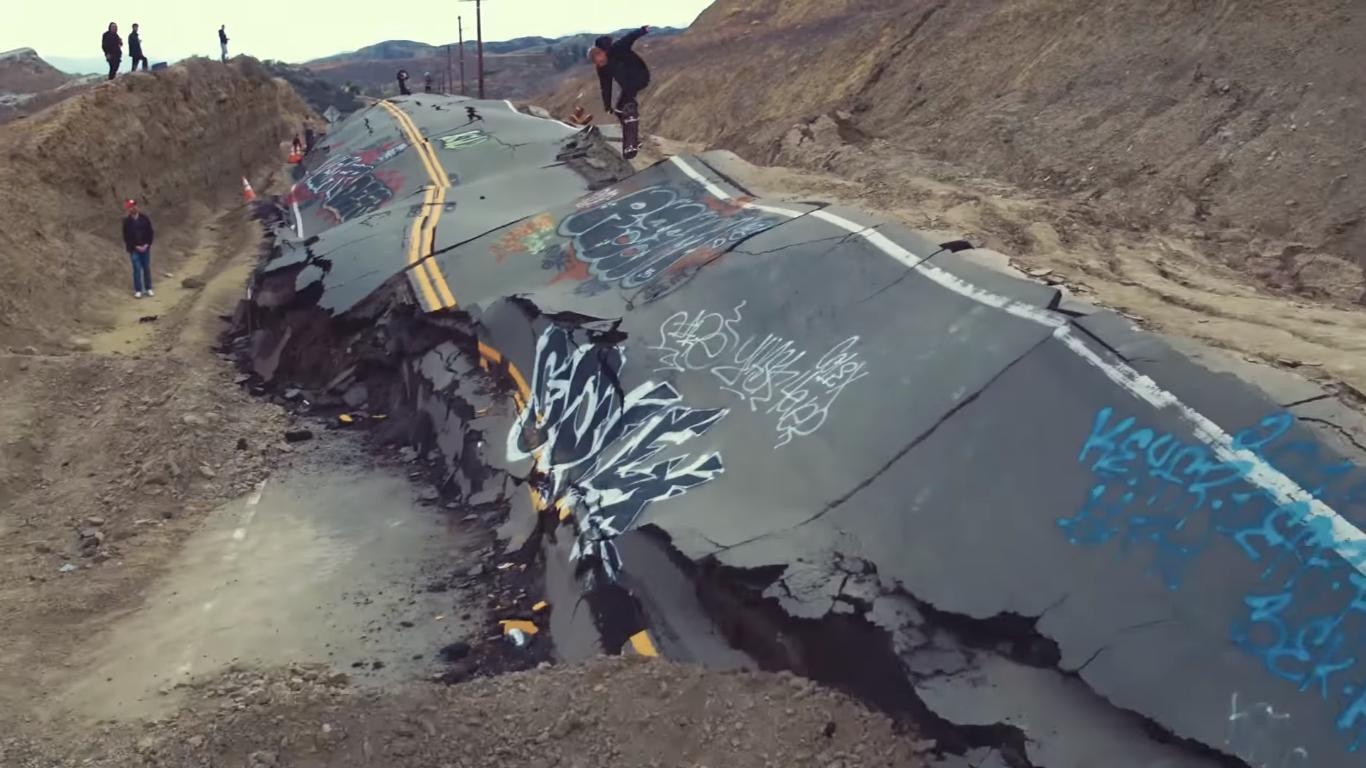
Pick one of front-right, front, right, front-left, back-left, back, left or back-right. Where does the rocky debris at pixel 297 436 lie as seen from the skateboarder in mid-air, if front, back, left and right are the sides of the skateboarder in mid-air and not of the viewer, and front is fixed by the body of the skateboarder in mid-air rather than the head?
front

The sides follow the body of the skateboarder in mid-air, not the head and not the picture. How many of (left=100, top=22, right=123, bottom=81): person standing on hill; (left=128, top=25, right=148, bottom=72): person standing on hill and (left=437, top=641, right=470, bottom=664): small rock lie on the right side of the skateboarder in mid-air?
2

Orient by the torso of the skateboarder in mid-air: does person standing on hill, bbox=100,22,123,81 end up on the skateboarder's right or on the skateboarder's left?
on the skateboarder's right

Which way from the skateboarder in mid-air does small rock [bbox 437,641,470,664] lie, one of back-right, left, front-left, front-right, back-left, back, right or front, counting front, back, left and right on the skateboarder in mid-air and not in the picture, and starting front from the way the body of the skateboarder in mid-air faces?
front-left

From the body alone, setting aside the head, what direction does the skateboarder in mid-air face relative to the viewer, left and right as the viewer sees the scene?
facing the viewer and to the left of the viewer

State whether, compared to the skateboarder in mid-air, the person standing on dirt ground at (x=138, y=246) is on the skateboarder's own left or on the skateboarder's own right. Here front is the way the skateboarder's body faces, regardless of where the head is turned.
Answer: on the skateboarder's own right
